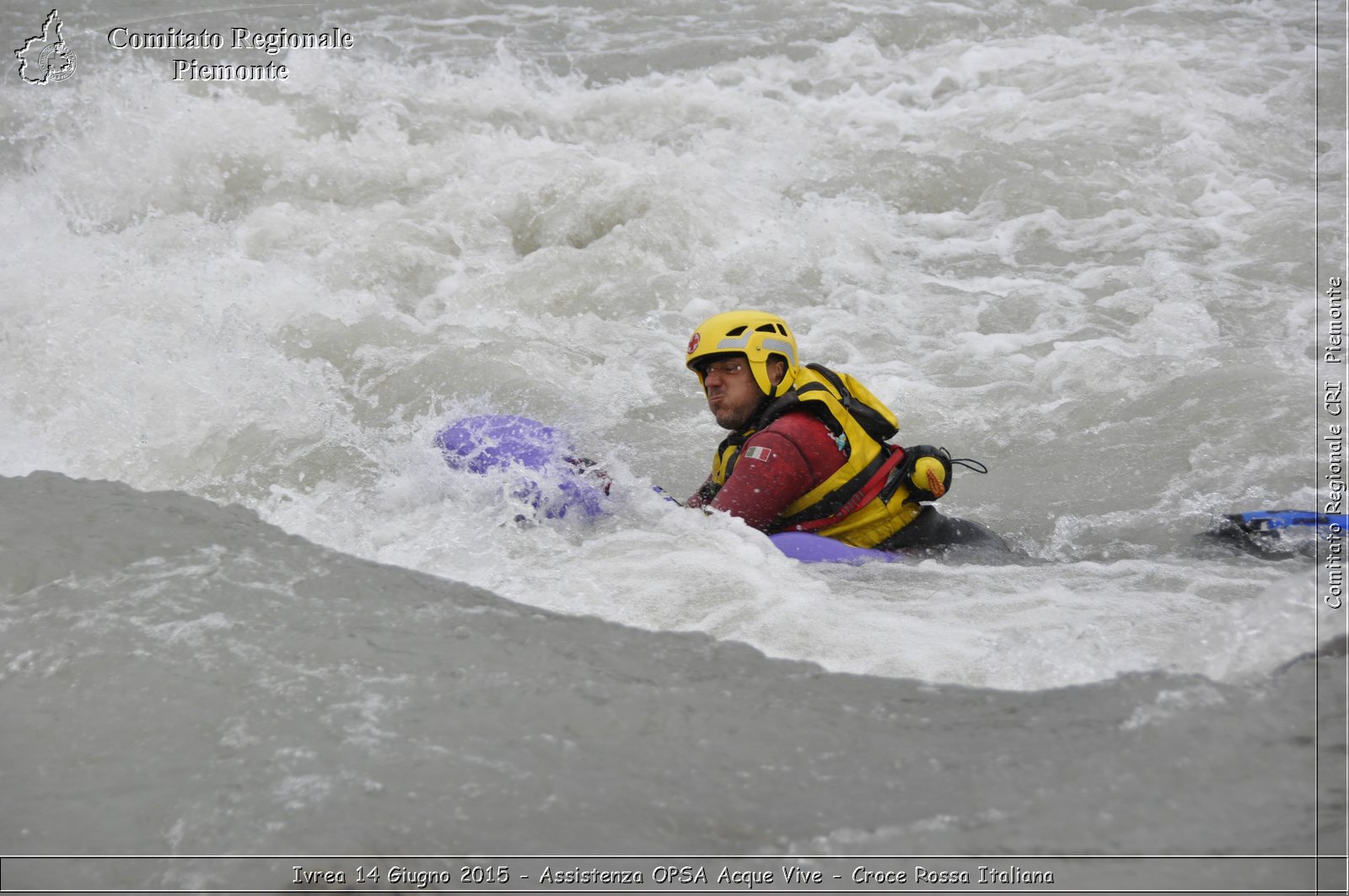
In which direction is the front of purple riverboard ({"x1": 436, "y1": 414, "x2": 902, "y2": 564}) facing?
to the viewer's left

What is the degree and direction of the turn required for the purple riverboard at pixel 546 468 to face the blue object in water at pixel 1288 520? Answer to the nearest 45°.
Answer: approximately 180°
